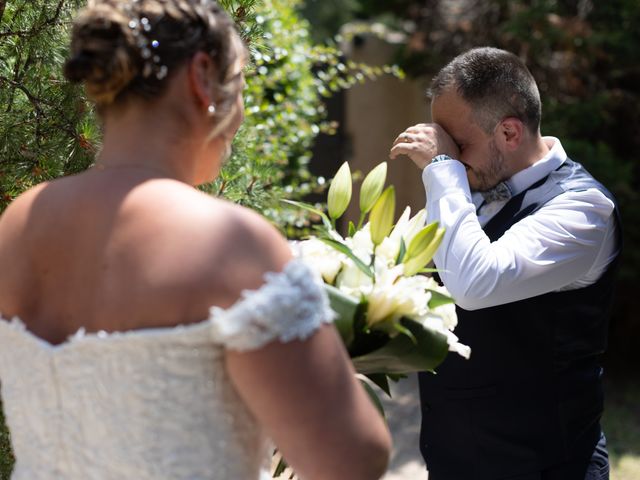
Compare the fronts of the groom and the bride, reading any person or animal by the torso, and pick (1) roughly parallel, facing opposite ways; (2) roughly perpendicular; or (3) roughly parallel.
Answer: roughly parallel, facing opposite ways

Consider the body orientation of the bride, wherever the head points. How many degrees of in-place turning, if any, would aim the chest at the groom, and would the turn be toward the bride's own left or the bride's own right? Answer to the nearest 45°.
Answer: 0° — they already face them

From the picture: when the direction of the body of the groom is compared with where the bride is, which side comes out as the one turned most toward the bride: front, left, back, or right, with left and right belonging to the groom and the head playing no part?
front

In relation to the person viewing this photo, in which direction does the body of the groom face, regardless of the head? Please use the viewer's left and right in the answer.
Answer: facing the viewer and to the left of the viewer

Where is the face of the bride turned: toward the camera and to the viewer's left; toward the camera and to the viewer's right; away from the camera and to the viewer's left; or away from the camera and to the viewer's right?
away from the camera and to the viewer's right

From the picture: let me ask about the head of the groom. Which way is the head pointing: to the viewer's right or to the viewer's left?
to the viewer's left

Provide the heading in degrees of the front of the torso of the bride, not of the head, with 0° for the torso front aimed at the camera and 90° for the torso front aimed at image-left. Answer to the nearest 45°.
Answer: approximately 225°
